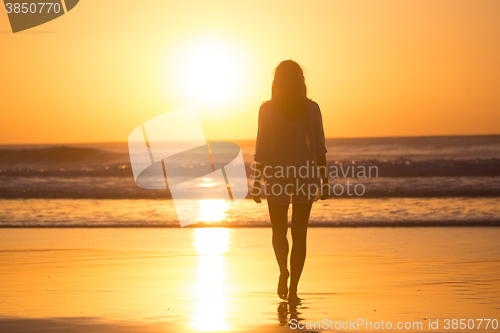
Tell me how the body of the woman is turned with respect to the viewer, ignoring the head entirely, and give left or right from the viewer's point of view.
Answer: facing away from the viewer
